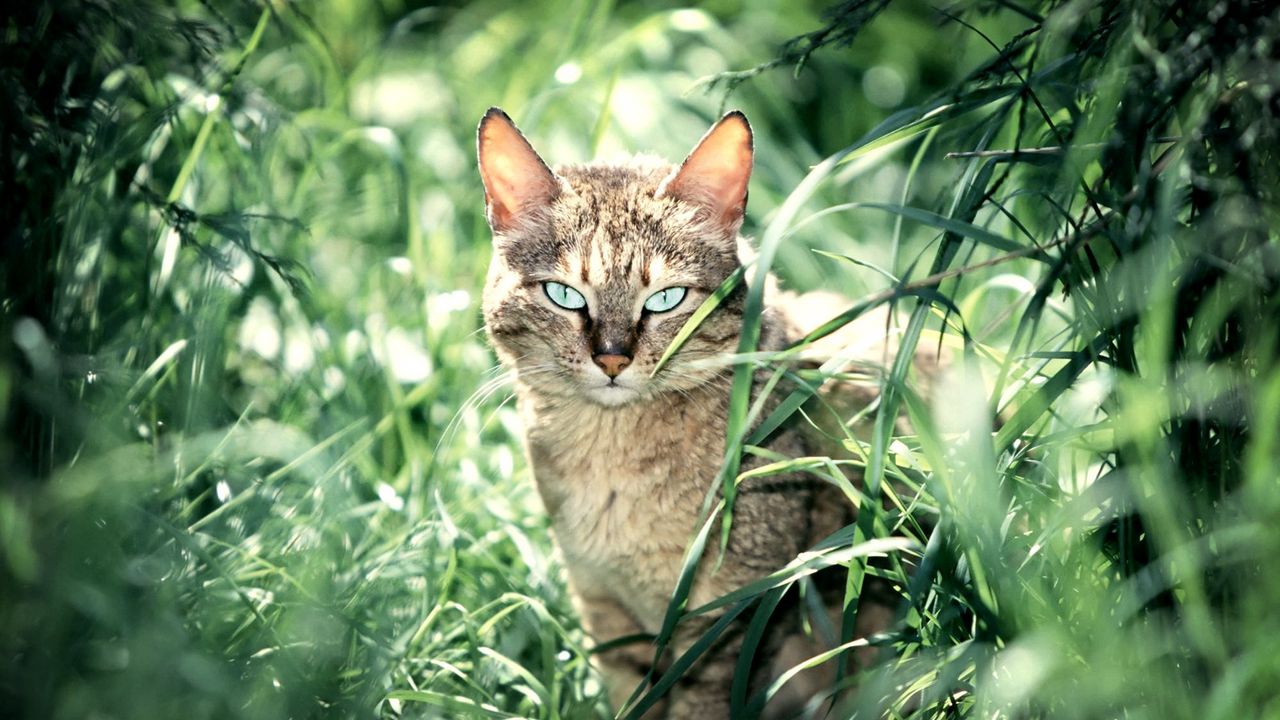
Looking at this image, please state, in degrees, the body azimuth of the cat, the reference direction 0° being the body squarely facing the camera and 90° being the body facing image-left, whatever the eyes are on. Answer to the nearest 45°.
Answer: approximately 45°
